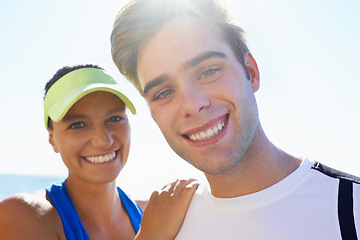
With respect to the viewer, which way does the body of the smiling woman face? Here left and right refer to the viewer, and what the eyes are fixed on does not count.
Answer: facing the viewer and to the right of the viewer

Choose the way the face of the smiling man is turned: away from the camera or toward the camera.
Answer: toward the camera
